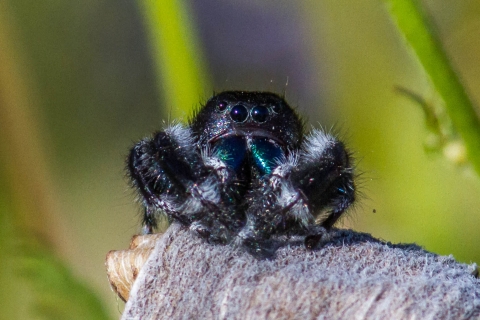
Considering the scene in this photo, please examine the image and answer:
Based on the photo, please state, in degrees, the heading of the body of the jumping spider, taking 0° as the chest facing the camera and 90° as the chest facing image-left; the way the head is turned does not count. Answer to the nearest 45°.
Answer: approximately 0°

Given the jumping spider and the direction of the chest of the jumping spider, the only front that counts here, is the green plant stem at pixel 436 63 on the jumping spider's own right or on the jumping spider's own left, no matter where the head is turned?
on the jumping spider's own left
